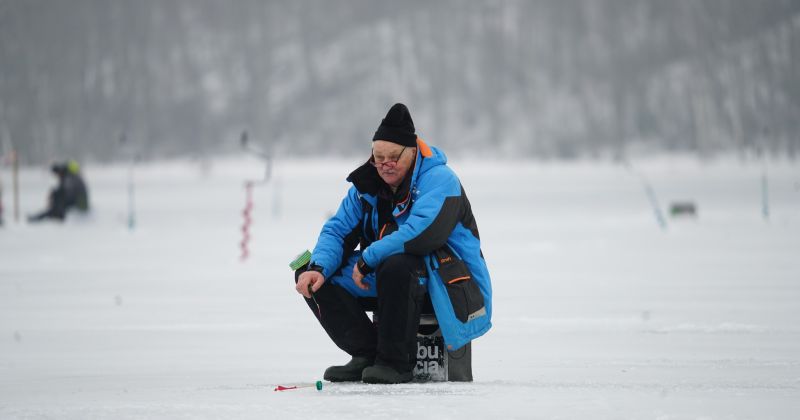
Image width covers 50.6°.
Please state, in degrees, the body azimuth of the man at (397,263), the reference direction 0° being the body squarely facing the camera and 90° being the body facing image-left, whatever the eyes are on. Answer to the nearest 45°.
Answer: approximately 45°

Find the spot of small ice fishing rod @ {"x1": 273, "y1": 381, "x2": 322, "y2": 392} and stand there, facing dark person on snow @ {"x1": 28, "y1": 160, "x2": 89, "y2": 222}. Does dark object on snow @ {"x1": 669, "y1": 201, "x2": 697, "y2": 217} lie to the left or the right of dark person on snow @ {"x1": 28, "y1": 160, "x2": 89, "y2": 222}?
right

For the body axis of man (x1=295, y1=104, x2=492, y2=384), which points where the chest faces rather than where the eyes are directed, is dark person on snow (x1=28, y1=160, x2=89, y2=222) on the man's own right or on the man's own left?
on the man's own right
